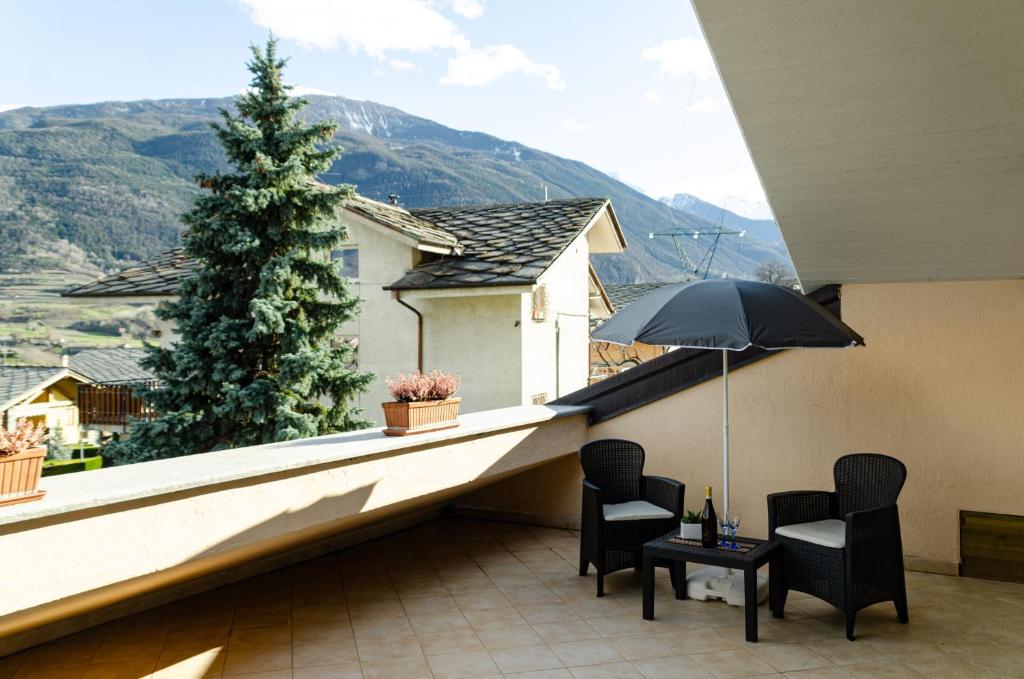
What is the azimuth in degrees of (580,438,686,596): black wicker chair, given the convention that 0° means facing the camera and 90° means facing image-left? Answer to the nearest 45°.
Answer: approximately 315°

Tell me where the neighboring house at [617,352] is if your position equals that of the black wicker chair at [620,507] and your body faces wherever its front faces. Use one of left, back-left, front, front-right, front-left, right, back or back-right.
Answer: back-left

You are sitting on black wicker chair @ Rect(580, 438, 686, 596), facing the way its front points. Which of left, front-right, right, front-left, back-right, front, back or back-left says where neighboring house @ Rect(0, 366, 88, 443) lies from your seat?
back

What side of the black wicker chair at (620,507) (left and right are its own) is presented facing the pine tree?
back

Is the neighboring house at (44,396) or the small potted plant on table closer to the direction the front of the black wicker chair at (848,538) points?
the small potted plant on table

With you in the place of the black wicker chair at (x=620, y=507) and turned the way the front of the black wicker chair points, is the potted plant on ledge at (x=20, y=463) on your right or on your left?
on your right

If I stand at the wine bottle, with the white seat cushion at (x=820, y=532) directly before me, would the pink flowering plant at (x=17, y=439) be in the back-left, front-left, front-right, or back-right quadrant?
back-right

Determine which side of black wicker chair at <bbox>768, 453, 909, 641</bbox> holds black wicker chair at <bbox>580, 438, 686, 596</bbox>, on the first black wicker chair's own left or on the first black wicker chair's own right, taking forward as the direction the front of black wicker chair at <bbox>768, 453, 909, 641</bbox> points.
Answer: on the first black wicker chair's own right

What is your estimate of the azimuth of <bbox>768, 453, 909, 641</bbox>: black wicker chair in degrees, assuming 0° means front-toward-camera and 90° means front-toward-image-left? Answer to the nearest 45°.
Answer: approximately 45°

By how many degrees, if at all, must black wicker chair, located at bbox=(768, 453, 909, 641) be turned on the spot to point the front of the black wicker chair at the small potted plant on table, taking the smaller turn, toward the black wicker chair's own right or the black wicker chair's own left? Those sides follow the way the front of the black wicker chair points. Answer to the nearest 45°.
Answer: approximately 45° to the black wicker chair's own right

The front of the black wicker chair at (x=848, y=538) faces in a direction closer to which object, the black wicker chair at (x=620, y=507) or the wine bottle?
the wine bottle

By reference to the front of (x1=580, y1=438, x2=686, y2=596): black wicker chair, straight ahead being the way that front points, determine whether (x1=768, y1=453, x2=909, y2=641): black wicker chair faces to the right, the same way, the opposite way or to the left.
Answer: to the right
